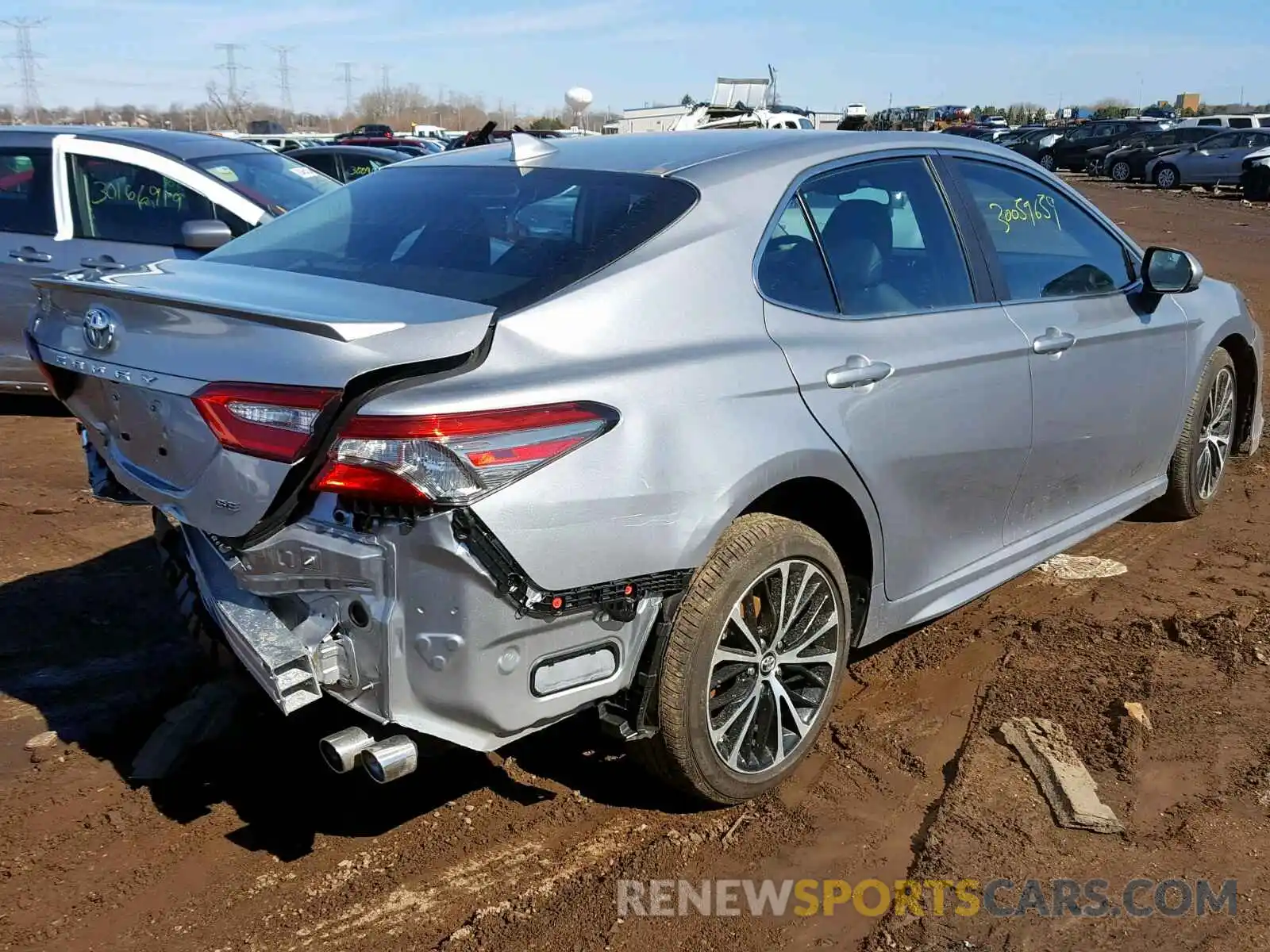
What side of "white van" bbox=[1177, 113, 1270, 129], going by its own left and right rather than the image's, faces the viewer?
left

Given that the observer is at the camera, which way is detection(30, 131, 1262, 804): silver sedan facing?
facing away from the viewer and to the right of the viewer

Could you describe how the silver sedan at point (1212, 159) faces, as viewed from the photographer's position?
facing to the left of the viewer

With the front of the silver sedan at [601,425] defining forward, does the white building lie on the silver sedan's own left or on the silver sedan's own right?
on the silver sedan's own left

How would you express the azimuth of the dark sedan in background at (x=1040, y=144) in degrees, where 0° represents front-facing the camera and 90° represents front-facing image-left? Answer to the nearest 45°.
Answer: approximately 45°

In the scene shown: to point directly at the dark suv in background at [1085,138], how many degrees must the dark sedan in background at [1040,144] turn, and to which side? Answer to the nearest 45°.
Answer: approximately 90° to its left

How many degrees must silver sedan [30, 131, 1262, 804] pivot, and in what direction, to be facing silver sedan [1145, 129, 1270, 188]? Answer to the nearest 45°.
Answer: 0° — it already faces it

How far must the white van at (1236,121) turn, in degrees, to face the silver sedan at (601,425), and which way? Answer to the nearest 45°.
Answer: approximately 90° to its left

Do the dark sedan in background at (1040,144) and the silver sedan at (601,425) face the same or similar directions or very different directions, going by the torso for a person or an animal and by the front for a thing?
very different directions
